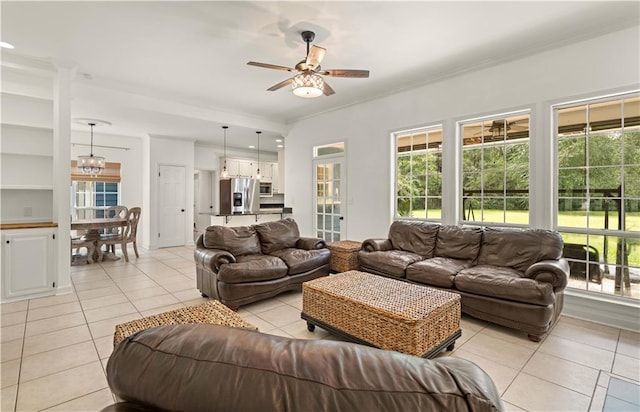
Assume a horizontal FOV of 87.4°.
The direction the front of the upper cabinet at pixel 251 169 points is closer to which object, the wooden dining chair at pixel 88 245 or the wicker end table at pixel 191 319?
the wicker end table

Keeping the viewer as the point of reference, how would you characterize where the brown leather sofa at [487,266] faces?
facing the viewer and to the left of the viewer

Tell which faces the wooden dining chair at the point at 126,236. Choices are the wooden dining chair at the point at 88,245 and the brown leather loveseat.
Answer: the wooden dining chair at the point at 88,245

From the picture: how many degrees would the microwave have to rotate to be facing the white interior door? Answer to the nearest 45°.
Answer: approximately 45° to its right

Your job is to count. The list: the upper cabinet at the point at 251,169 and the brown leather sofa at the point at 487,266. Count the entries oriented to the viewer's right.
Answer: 0

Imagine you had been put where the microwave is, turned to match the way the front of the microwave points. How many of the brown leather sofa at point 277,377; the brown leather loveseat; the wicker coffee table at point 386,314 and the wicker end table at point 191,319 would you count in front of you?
4

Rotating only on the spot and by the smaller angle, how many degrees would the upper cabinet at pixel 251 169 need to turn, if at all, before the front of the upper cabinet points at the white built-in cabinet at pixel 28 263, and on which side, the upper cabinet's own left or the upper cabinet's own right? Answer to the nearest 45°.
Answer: approximately 45° to the upper cabinet's own right

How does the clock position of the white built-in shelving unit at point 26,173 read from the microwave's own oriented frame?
The white built-in shelving unit is roughly at 1 o'clock from the microwave.

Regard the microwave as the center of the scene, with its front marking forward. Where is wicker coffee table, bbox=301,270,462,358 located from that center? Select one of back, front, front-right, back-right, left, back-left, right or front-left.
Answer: front

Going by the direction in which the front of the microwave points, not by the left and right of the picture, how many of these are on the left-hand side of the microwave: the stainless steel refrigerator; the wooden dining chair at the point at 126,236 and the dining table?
0

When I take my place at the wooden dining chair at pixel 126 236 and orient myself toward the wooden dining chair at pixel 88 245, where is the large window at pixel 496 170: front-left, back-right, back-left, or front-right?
back-left

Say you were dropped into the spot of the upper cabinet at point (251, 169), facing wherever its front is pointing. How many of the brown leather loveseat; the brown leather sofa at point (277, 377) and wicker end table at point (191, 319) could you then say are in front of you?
3

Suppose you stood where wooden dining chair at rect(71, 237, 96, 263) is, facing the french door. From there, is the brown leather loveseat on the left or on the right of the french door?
right

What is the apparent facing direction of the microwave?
toward the camera

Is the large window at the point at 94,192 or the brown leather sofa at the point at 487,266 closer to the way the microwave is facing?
the brown leather sofa

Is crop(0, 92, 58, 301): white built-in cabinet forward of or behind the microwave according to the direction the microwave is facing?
forward

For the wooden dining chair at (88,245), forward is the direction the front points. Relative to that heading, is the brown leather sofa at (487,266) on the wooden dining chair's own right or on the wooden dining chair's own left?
on the wooden dining chair's own right

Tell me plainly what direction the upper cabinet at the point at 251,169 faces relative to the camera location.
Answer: facing the viewer
